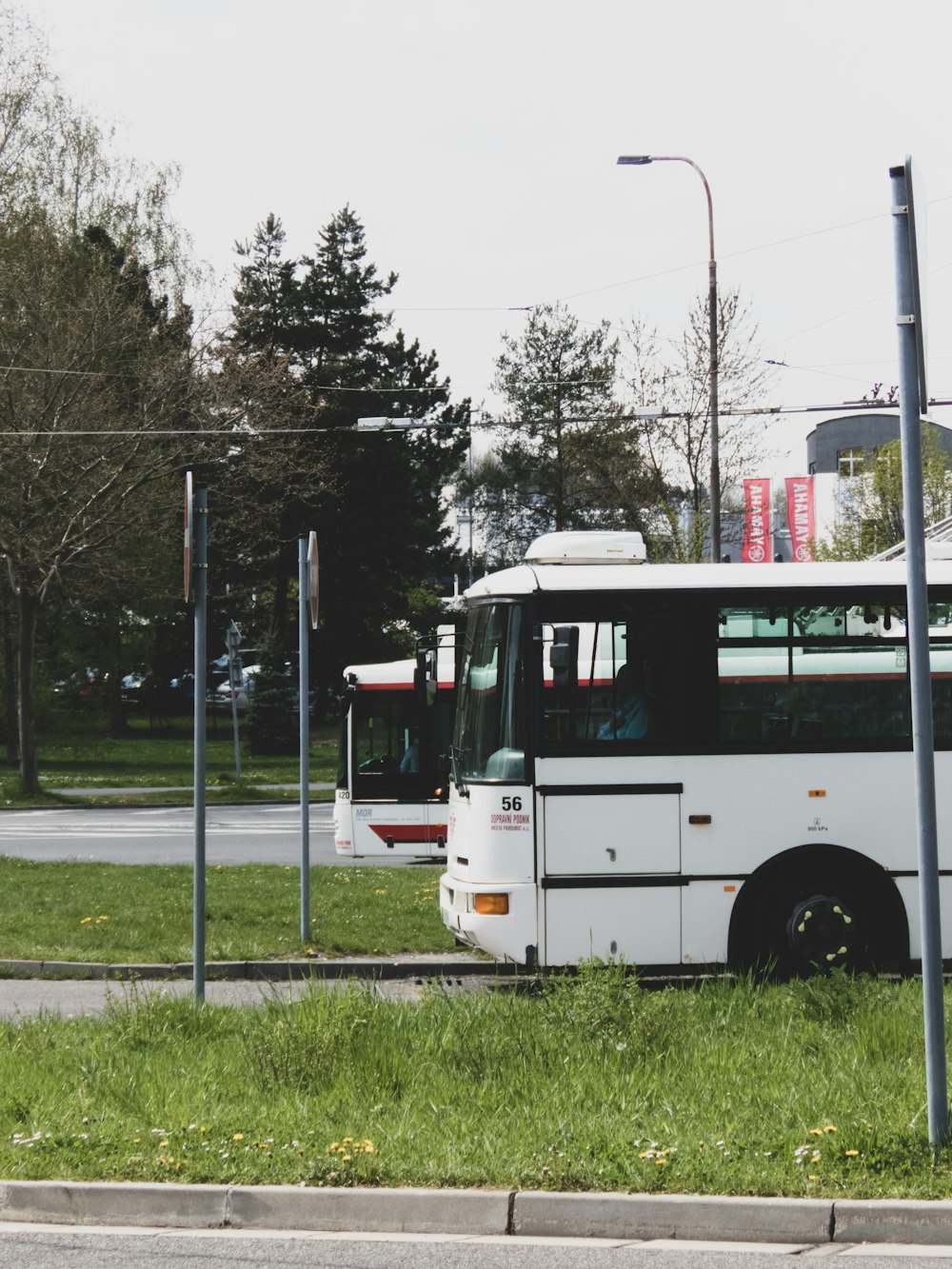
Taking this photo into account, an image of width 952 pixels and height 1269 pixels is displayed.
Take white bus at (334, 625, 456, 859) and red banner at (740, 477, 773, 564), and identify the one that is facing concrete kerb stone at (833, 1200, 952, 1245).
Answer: the red banner

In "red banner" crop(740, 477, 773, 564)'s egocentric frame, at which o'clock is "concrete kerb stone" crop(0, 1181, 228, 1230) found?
The concrete kerb stone is roughly at 12 o'clock from the red banner.

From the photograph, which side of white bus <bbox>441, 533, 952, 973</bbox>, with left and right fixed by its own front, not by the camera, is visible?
left

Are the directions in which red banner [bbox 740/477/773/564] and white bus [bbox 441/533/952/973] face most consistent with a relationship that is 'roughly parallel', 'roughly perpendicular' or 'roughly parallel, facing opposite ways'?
roughly perpendicular
